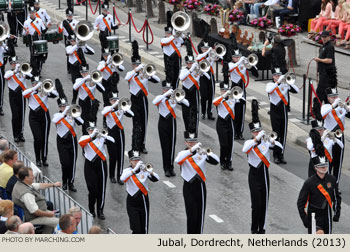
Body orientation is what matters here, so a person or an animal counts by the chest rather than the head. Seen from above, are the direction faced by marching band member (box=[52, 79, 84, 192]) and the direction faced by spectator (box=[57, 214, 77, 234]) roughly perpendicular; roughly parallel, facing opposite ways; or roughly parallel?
roughly perpendicular

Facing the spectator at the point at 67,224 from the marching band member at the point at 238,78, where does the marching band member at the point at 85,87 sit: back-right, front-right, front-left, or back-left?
front-right

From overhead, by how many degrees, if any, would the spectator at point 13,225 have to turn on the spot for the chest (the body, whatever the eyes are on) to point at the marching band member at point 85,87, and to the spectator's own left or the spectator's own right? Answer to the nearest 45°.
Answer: approximately 45° to the spectator's own left

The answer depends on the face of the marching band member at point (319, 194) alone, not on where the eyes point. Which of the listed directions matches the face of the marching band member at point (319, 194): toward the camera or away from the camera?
toward the camera

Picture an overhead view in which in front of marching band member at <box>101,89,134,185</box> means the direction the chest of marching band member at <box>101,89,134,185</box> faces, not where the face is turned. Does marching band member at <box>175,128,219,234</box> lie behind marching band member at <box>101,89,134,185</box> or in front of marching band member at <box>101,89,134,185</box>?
in front

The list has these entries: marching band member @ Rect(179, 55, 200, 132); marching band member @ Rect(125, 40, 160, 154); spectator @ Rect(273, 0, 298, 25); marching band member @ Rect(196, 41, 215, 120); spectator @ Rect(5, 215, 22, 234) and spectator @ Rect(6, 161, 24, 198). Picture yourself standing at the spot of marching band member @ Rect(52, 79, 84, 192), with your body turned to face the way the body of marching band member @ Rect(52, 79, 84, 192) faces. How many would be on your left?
4

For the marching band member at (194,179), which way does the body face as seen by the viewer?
toward the camera

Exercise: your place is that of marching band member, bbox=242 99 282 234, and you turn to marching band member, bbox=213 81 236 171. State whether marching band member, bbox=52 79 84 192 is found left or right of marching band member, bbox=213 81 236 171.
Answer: left

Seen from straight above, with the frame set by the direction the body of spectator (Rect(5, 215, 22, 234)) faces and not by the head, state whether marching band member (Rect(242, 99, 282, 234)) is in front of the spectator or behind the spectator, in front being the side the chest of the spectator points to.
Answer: in front

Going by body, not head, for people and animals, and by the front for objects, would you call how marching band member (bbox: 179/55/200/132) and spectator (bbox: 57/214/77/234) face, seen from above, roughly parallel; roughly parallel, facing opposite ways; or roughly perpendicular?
roughly perpendicular

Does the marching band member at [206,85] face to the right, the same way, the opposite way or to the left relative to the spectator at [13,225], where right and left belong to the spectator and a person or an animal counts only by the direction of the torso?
to the right

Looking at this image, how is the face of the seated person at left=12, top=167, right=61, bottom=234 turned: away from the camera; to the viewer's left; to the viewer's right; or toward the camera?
to the viewer's right

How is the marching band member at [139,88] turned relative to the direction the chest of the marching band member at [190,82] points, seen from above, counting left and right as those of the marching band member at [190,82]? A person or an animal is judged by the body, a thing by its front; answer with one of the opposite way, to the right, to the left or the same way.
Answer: the same way

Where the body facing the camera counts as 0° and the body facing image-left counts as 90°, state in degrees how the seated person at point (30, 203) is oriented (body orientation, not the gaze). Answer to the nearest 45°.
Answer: approximately 270°
